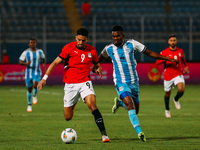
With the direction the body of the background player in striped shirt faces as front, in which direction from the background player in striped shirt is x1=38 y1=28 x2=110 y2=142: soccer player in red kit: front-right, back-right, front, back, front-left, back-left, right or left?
front

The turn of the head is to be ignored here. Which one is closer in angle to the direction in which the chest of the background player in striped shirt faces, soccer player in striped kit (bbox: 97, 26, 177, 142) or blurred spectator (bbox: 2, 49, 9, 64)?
the soccer player in striped kit

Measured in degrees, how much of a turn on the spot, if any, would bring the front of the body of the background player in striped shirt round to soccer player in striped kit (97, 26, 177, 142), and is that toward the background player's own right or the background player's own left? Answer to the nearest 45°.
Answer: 0° — they already face them

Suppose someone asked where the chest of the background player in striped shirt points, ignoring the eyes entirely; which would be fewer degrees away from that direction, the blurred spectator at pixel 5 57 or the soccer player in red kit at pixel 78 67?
the soccer player in red kit

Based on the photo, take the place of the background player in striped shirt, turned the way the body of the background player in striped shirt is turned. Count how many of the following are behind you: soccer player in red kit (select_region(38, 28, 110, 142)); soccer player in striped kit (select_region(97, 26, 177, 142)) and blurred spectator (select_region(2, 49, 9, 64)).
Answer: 1

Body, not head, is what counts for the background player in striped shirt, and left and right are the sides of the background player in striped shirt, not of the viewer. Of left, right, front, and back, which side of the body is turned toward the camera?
front

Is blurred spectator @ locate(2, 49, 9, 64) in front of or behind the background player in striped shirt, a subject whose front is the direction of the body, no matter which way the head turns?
behind
